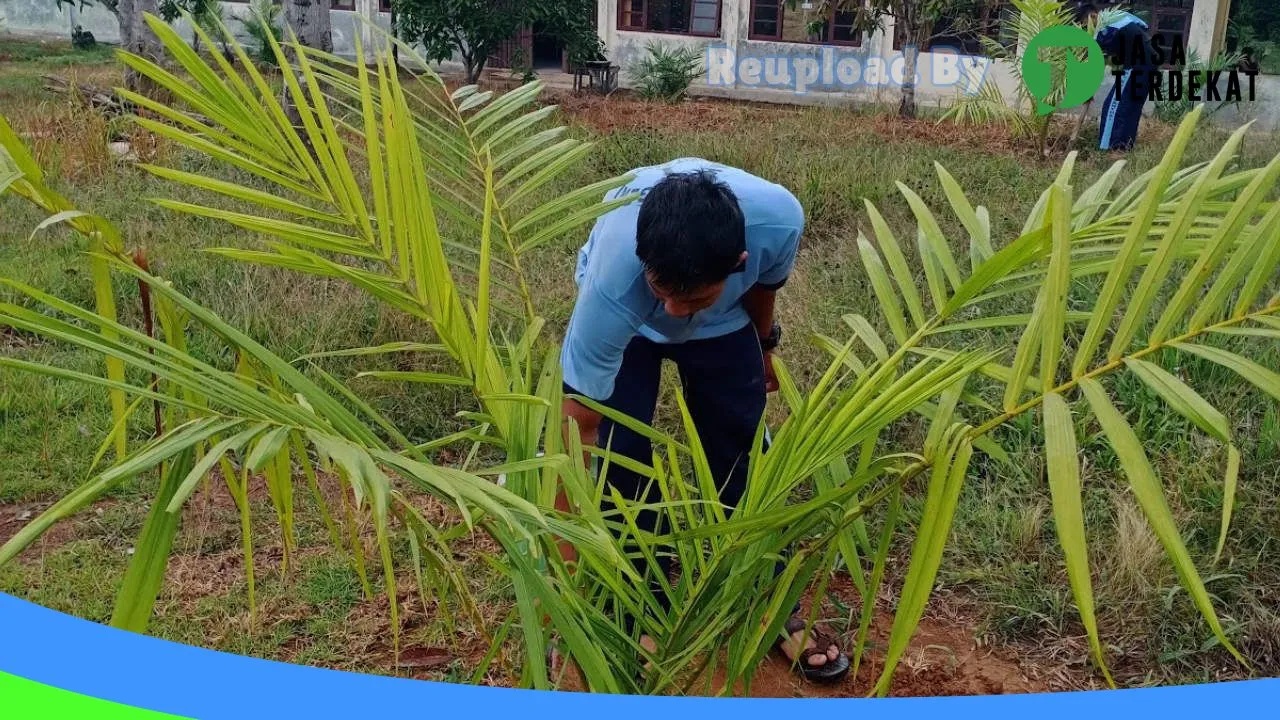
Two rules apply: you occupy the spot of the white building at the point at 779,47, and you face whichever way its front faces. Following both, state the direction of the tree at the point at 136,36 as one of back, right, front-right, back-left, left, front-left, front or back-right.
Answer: front-right

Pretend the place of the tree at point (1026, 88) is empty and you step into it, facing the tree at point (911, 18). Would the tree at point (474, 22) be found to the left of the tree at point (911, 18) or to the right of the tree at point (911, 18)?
left

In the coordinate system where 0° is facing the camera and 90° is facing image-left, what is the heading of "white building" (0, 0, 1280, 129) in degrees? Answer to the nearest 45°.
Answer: approximately 0°

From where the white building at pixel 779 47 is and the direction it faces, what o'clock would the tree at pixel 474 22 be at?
The tree is roughly at 2 o'clock from the white building.
